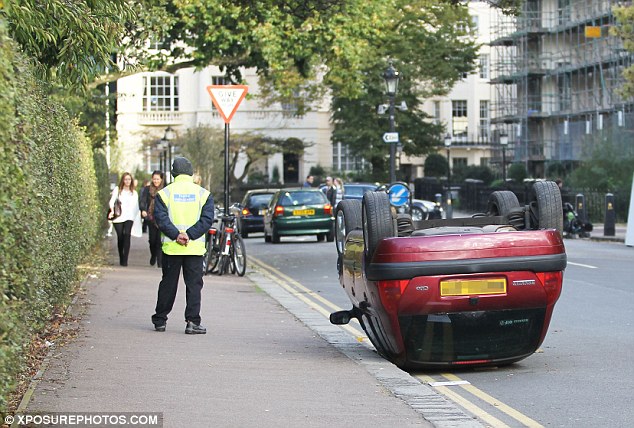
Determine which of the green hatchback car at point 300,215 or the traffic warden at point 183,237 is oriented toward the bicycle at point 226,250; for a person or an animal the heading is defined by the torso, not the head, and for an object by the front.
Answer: the traffic warden

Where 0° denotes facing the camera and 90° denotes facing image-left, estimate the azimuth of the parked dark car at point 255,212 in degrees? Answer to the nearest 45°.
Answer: approximately 180°

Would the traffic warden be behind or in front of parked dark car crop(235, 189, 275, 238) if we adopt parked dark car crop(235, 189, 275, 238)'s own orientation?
behind

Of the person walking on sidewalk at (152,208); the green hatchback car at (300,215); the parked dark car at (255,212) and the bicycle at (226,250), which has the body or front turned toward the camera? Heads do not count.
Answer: the person walking on sidewalk

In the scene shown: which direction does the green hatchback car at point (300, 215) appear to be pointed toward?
away from the camera

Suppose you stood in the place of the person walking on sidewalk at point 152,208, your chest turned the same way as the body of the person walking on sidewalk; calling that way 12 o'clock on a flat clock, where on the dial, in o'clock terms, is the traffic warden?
The traffic warden is roughly at 12 o'clock from the person walking on sidewalk.

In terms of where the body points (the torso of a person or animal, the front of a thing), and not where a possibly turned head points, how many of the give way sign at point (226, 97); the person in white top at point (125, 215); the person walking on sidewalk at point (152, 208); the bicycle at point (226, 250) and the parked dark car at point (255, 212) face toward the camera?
3

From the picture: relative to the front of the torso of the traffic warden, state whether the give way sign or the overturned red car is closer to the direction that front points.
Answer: the give way sign

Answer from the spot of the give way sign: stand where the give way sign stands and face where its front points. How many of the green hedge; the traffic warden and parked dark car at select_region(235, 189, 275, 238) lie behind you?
1

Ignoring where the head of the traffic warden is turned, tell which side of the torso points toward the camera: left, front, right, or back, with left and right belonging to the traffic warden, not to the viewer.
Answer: back

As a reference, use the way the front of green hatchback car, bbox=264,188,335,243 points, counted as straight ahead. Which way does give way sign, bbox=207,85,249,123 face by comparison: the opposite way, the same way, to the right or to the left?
the opposite way
